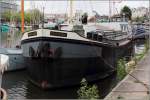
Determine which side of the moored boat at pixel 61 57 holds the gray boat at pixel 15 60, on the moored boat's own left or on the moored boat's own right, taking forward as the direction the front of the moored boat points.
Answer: on the moored boat's own right

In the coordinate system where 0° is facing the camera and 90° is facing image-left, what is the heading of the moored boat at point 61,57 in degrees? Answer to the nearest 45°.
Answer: approximately 45°
